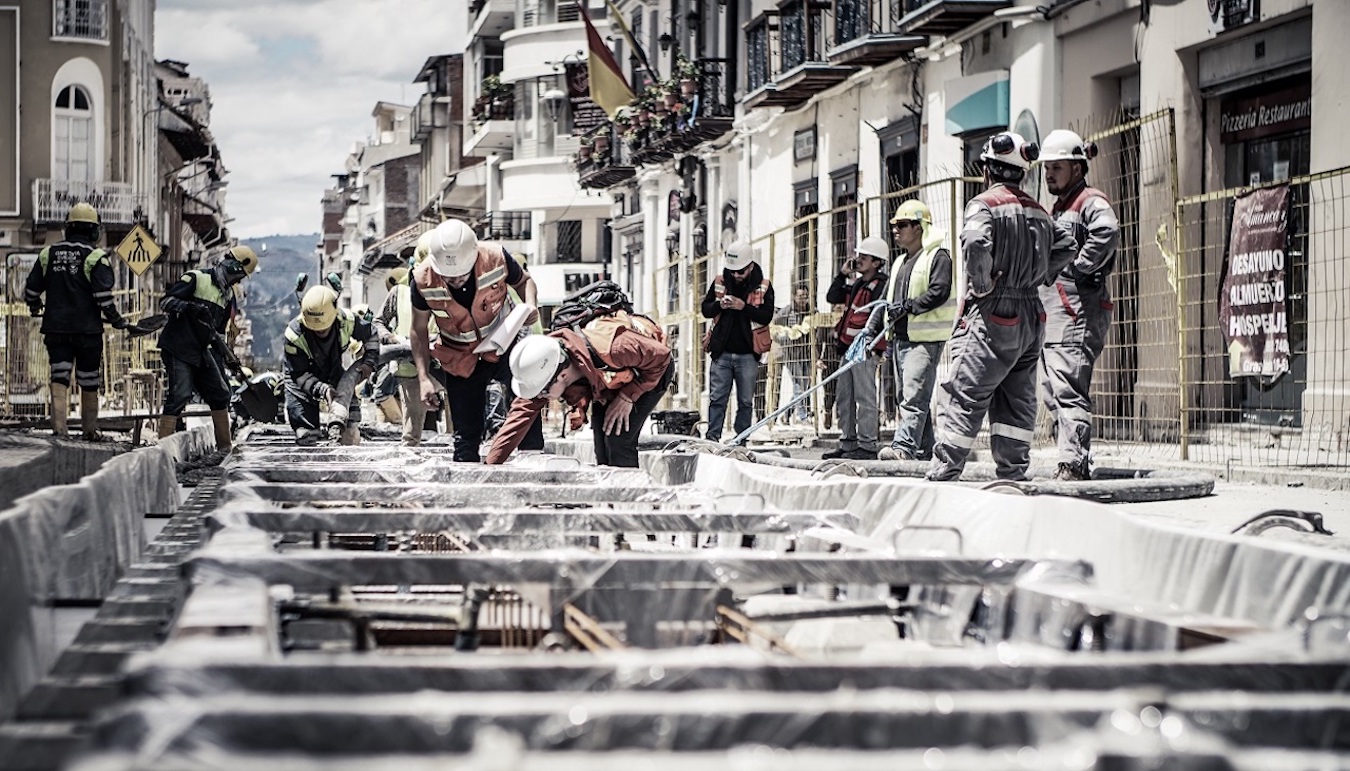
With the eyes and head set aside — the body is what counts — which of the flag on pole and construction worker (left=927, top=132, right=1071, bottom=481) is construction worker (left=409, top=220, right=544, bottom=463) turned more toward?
the construction worker

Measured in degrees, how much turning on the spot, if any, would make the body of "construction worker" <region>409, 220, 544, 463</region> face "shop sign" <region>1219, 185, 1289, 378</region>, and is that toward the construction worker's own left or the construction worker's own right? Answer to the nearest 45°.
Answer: approximately 90° to the construction worker's own left

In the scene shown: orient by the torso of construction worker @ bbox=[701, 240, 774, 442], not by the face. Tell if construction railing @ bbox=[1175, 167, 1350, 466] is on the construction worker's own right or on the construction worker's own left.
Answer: on the construction worker's own left

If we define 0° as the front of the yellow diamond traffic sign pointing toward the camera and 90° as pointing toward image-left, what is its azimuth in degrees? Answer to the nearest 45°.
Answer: approximately 0°

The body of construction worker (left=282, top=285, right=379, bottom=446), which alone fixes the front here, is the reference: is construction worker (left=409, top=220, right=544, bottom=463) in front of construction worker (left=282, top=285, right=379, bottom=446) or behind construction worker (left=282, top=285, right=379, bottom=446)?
in front

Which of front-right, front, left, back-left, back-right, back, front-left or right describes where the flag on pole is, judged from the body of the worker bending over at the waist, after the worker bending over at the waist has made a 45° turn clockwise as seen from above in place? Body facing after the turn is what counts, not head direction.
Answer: right

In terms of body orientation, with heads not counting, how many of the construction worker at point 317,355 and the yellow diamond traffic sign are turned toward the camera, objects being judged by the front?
2

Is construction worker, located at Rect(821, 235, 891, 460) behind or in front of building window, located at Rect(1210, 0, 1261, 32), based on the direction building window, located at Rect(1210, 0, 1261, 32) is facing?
in front

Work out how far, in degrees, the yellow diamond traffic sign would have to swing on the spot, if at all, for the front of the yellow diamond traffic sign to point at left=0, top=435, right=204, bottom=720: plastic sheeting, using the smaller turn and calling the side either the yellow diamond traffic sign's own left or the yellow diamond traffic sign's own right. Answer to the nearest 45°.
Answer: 0° — it already faces it

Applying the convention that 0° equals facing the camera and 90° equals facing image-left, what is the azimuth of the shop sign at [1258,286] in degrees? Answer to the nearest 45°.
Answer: approximately 45°

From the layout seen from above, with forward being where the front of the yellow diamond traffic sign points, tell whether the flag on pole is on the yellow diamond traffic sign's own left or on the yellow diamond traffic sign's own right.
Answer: on the yellow diamond traffic sign's own left
